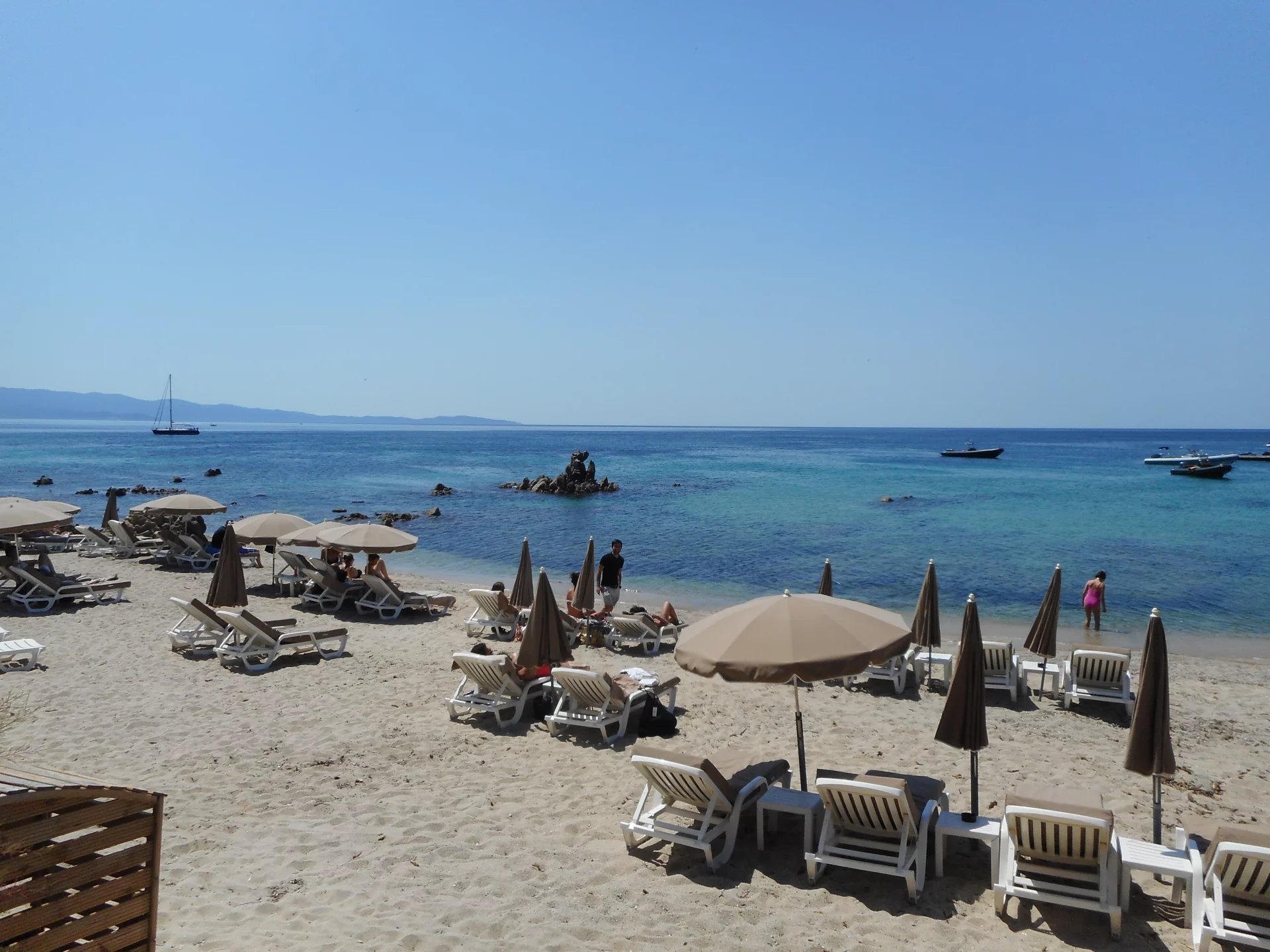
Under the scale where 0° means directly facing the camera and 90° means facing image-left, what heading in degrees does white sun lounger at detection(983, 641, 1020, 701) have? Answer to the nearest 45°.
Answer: approximately 180°

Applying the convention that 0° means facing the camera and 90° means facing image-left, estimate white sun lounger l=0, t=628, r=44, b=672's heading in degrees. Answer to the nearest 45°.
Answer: approximately 270°

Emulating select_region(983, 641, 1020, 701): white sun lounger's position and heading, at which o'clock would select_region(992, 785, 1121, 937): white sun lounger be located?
select_region(992, 785, 1121, 937): white sun lounger is roughly at 6 o'clock from select_region(983, 641, 1020, 701): white sun lounger.

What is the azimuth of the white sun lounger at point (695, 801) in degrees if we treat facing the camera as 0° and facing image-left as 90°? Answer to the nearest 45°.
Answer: approximately 225°

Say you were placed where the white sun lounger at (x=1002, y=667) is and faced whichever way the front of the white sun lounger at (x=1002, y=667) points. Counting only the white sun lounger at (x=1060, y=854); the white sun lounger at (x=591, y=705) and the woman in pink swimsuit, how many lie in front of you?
1

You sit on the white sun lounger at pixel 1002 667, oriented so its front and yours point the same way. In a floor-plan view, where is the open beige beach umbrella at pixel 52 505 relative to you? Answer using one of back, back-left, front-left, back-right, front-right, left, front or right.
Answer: left

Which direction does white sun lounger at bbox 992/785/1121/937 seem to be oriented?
away from the camera

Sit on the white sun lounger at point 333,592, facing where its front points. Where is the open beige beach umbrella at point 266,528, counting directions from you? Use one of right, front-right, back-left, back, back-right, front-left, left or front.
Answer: left

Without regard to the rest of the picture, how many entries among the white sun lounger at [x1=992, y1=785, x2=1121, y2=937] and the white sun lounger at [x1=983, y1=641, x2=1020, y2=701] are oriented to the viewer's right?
0

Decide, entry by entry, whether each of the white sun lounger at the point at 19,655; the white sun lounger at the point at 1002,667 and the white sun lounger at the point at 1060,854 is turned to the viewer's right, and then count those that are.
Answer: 1

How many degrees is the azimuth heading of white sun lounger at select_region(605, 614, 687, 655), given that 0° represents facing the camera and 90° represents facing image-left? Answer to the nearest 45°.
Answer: approximately 225°

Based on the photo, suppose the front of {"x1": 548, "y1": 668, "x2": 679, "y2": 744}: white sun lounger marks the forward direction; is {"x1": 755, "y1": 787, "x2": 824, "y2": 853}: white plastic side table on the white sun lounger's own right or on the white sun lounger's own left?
on the white sun lounger's own right

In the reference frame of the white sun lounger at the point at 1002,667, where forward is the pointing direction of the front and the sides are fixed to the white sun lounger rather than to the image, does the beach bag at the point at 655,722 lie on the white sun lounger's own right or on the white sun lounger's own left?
on the white sun lounger's own left

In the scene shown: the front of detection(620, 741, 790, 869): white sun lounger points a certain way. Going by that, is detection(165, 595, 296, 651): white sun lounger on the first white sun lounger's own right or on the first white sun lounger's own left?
on the first white sun lounger's own left
